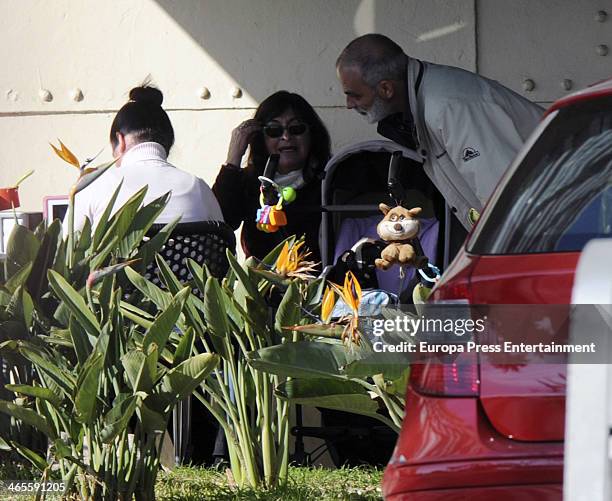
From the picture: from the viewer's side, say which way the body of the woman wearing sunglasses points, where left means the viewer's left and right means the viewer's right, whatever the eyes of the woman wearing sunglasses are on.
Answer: facing the viewer

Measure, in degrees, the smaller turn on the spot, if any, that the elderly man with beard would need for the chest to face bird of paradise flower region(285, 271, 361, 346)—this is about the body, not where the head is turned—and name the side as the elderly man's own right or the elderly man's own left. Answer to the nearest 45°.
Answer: approximately 90° to the elderly man's own left

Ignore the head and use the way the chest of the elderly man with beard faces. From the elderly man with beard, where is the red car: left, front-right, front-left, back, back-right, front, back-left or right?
left

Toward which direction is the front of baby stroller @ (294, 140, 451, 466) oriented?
toward the camera

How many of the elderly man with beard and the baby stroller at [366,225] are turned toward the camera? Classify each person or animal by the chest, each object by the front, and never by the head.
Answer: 1

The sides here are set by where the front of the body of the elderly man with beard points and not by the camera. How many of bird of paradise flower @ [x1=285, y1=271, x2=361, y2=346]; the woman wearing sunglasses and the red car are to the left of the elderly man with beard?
2

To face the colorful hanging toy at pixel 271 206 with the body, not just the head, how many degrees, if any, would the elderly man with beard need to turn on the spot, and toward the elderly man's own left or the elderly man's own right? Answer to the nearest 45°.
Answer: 0° — they already face it

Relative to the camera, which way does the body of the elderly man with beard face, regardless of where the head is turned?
to the viewer's left

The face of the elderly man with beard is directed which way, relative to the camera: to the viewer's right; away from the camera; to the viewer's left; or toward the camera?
to the viewer's left

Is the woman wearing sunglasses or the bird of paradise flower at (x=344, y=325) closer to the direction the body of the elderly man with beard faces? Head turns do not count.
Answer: the woman wearing sunglasses
